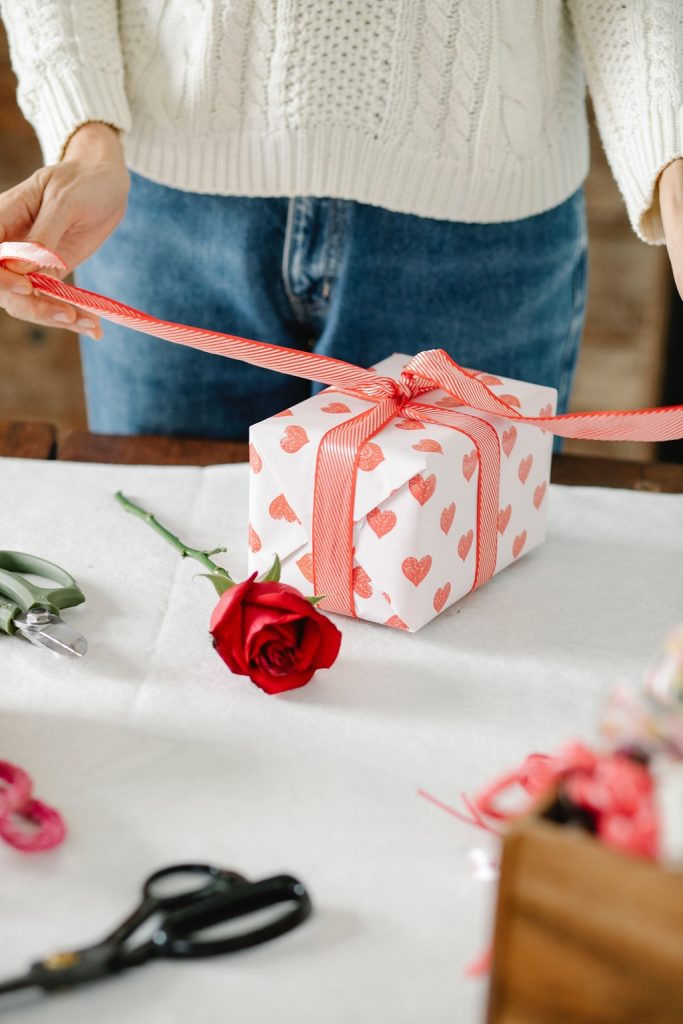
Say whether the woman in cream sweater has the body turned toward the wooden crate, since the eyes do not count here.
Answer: yes

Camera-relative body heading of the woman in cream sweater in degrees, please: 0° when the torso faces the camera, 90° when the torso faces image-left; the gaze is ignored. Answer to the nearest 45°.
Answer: approximately 0°

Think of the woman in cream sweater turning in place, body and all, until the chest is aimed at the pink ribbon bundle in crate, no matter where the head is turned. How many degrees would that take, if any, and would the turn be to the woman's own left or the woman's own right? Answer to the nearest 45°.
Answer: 0° — they already face it

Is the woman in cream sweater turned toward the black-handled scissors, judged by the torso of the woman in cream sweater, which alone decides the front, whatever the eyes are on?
yes
